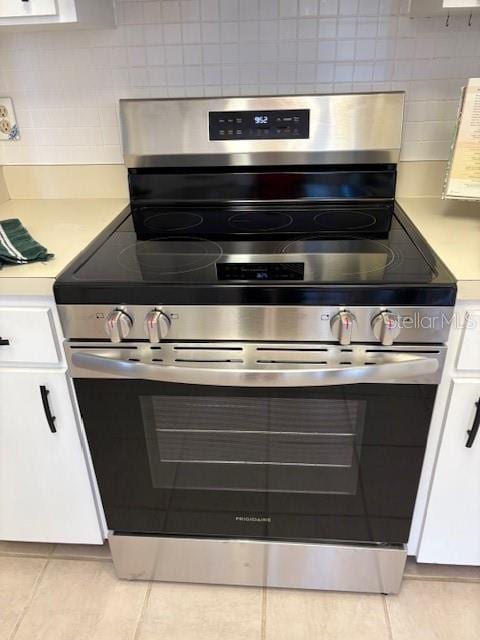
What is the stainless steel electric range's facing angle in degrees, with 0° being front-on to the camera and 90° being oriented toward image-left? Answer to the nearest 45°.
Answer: approximately 0°

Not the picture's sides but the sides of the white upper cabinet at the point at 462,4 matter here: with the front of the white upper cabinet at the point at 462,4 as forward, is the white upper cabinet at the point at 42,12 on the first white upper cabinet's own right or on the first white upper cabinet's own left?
on the first white upper cabinet's own right

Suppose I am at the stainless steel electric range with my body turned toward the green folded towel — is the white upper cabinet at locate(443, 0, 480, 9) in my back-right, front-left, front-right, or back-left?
back-right

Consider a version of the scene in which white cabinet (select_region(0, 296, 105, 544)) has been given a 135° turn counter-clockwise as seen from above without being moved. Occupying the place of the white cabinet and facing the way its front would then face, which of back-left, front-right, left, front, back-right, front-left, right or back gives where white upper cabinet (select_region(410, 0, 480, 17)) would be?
front-right

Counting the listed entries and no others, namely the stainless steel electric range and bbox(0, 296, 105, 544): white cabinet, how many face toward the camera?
2

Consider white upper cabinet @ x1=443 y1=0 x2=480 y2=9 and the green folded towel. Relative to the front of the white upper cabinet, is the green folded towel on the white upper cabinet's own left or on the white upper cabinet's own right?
on the white upper cabinet's own right

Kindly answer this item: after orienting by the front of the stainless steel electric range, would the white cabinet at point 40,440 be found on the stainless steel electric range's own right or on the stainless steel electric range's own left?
on the stainless steel electric range's own right

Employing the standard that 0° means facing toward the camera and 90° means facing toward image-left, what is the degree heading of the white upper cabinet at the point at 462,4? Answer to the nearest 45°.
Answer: approximately 0°

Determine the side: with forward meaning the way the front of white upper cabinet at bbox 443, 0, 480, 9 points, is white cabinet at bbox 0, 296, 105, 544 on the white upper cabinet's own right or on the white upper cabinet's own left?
on the white upper cabinet's own right

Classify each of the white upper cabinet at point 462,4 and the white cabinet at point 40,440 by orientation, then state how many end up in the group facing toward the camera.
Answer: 2

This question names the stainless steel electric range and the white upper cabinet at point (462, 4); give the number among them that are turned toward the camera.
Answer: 2
